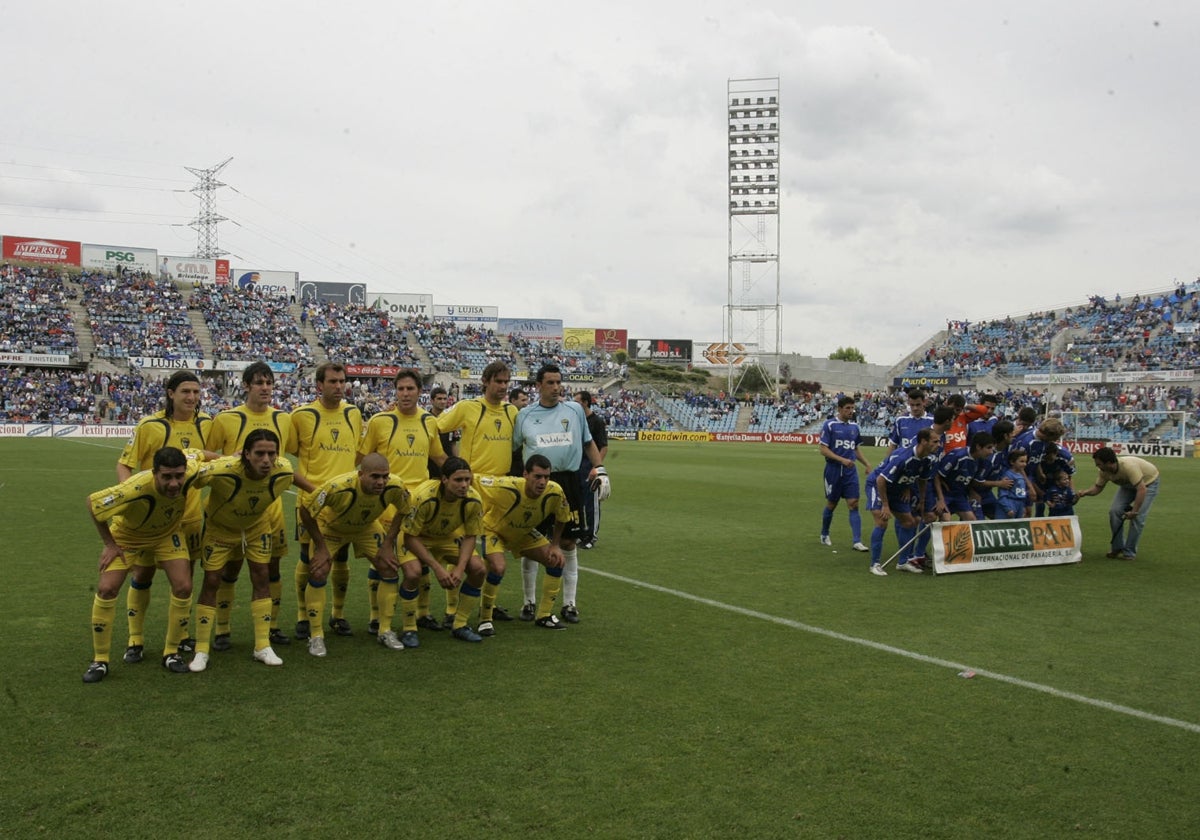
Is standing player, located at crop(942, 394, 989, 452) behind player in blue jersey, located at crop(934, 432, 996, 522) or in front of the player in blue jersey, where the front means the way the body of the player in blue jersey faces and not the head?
behind

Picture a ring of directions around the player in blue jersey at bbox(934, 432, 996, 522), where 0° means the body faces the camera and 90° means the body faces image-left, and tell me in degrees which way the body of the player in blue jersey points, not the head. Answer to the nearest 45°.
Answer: approximately 315°

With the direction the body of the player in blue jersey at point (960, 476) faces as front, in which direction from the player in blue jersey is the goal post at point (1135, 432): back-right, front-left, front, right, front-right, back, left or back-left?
back-left

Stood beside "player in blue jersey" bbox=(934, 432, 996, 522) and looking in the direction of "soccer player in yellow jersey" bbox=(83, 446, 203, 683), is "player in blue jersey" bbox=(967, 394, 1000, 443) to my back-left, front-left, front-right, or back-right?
back-right

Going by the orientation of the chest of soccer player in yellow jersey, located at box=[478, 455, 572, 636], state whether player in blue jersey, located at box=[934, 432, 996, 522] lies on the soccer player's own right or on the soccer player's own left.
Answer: on the soccer player's own left

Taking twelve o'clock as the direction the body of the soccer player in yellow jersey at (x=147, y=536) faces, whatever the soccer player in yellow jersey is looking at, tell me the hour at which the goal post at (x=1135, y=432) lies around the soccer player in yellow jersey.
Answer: The goal post is roughly at 8 o'clock from the soccer player in yellow jersey.

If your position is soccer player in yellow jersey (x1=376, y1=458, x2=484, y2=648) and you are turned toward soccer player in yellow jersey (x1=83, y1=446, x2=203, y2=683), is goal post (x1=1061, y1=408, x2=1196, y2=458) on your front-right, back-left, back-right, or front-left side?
back-right

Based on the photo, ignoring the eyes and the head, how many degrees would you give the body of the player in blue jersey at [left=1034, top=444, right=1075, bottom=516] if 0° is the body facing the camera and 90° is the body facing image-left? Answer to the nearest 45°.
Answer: approximately 315°

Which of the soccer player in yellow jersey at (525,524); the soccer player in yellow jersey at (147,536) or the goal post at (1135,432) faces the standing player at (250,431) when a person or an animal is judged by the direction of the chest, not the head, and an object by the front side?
the goal post

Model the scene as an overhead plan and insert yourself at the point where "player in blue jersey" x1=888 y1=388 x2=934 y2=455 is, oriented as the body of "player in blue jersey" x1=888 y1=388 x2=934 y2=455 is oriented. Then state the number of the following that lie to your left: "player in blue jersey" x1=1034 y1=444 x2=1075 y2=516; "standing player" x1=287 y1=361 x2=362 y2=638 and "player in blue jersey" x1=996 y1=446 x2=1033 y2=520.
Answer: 2
